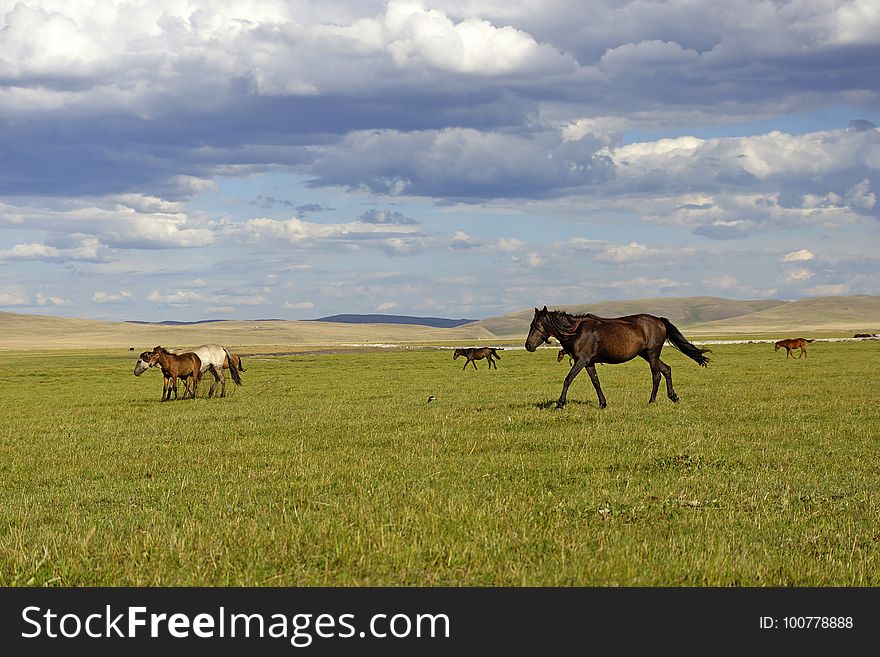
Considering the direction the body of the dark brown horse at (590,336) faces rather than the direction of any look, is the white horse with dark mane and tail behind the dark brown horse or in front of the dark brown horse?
in front

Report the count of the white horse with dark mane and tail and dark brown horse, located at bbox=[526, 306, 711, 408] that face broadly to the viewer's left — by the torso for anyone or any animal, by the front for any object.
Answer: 2

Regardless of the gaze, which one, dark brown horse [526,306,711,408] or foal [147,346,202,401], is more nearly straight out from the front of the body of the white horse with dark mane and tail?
the foal

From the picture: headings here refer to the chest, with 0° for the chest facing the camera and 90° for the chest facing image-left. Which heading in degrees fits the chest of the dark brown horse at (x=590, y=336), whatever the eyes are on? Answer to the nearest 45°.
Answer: approximately 90°

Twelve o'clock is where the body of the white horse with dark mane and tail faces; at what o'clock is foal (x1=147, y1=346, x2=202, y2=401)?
The foal is roughly at 10 o'clock from the white horse with dark mane and tail.

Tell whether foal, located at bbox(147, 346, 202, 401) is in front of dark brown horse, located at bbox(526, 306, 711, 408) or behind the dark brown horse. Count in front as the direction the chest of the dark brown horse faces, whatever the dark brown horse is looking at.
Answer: in front

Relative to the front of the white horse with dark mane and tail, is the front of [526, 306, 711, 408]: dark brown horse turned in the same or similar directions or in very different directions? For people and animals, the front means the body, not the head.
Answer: same or similar directions

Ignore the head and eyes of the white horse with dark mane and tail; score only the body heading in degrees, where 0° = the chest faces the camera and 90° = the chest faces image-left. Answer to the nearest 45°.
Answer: approximately 90°
